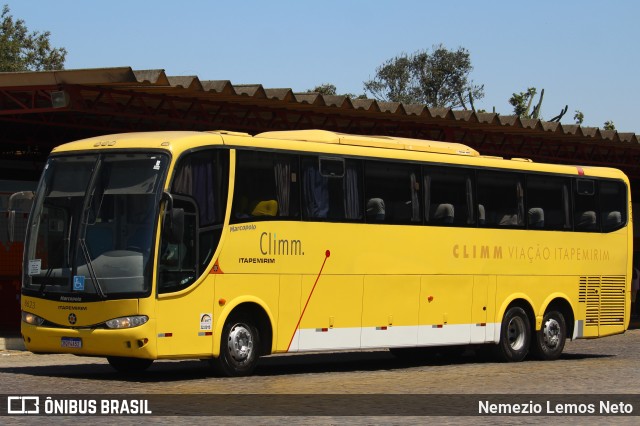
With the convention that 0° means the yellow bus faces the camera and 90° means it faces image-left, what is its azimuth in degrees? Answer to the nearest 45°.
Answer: approximately 45°
